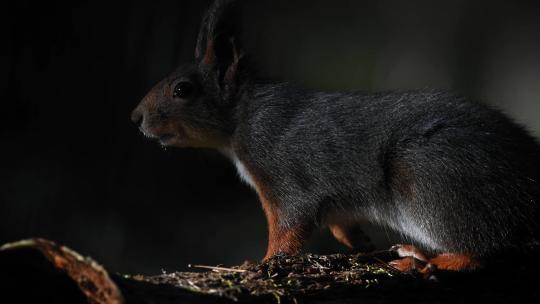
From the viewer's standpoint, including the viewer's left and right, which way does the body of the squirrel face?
facing to the left of the viewer
